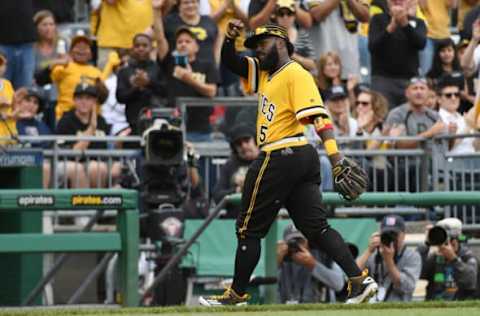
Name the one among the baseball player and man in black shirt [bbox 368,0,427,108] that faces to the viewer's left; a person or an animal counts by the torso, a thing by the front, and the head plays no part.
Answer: the baseball player

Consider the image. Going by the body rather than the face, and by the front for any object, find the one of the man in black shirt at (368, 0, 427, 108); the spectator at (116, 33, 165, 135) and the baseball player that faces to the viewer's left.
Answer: the baseball player

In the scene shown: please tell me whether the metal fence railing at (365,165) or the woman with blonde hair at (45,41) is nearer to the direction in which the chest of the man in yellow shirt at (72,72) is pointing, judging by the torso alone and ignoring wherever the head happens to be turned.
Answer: the metal fence railing

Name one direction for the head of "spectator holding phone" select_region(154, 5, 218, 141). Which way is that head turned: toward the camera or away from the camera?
toward the camera

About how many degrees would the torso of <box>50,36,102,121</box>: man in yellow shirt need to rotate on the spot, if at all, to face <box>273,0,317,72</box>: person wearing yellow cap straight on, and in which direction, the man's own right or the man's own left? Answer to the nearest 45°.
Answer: approximately 90° to the man's own left

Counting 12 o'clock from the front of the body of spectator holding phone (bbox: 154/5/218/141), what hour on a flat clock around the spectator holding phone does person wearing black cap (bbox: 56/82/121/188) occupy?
The person wearing black cap is roughly at 1 o'clock from the spectator holding phone.

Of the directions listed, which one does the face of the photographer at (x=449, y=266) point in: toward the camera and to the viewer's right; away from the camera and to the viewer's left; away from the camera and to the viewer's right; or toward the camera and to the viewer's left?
toward the camera and to the viewer's left

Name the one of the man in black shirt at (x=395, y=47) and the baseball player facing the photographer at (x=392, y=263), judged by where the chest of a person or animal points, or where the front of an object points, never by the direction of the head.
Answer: the man in black shirt

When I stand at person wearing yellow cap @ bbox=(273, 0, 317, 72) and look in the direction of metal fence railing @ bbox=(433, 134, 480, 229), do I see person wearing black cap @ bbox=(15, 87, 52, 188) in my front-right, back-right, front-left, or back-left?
back-right

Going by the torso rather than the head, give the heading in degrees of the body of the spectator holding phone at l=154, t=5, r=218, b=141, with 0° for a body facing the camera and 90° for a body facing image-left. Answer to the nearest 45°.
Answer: approximately 45°

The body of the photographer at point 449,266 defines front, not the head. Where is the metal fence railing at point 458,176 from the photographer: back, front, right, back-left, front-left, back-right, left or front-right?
back-right

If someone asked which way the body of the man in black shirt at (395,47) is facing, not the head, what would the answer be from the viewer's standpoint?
toward the camera

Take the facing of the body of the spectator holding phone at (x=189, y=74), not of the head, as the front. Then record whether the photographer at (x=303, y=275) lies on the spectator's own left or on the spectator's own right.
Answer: on the spectator's own left

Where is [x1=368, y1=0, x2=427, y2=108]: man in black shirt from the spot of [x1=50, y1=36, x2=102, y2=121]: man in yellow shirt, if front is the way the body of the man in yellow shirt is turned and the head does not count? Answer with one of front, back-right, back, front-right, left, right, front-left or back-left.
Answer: left
